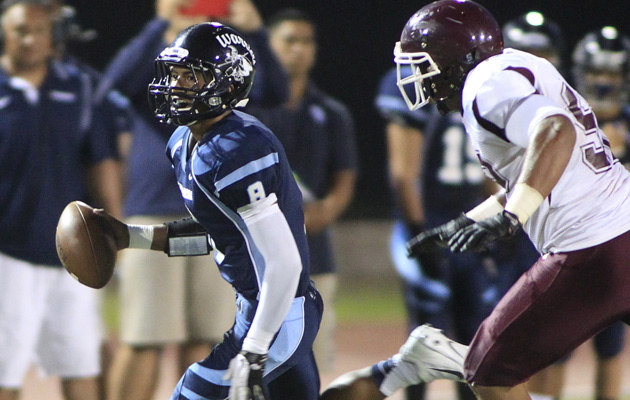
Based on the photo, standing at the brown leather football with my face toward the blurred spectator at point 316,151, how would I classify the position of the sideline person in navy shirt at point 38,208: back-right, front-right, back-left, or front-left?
front-left

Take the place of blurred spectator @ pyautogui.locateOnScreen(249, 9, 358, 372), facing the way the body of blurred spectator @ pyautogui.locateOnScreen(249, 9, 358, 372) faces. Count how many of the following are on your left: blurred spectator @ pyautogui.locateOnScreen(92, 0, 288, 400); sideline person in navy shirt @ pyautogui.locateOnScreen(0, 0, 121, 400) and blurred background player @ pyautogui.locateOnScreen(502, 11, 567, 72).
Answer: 1

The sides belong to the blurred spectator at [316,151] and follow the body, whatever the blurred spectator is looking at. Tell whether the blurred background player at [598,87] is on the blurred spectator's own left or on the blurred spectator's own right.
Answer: on the blurred spectator's own left

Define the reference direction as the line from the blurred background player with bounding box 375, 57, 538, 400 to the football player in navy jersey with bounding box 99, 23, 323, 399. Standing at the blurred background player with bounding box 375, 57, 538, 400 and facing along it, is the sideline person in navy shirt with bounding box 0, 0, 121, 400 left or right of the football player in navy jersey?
right

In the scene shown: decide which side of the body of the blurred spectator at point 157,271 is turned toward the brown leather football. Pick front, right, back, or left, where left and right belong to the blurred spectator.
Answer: front

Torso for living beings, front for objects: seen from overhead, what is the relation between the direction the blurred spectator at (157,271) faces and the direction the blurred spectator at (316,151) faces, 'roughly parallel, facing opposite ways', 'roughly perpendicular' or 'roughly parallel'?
roughly parallel

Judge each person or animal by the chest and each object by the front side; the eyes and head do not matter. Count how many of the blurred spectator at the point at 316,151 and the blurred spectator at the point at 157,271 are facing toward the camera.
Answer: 2

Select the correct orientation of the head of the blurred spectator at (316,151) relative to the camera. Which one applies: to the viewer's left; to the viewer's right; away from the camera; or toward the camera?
toward the camera

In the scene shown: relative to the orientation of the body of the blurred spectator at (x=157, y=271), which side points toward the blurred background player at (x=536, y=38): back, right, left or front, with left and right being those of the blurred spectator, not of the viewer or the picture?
left

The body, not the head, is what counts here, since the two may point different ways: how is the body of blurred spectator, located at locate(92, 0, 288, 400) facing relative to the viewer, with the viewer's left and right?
facing the viewer

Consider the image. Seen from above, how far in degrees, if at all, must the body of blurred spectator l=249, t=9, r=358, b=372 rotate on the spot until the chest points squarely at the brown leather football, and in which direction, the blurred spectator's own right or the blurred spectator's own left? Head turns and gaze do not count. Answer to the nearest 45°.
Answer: approximately 45° to the blurred spectator's own right

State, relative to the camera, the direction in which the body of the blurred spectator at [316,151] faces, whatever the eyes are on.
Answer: toward the camera

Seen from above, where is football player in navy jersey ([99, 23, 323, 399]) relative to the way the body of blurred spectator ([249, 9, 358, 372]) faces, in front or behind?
in front

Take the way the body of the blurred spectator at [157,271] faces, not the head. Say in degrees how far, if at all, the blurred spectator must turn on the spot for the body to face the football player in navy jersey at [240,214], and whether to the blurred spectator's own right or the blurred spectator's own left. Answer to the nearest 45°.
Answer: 0° — they already face them

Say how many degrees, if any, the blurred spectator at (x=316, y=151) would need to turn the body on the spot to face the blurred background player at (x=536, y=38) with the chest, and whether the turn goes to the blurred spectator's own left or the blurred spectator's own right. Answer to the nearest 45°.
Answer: approximately 90° to the blurred spectator's own left

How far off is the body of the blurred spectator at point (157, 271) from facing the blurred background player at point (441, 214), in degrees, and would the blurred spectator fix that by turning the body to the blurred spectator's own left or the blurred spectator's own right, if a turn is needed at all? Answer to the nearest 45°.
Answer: approximately 90° to the blurred spectator's own left
